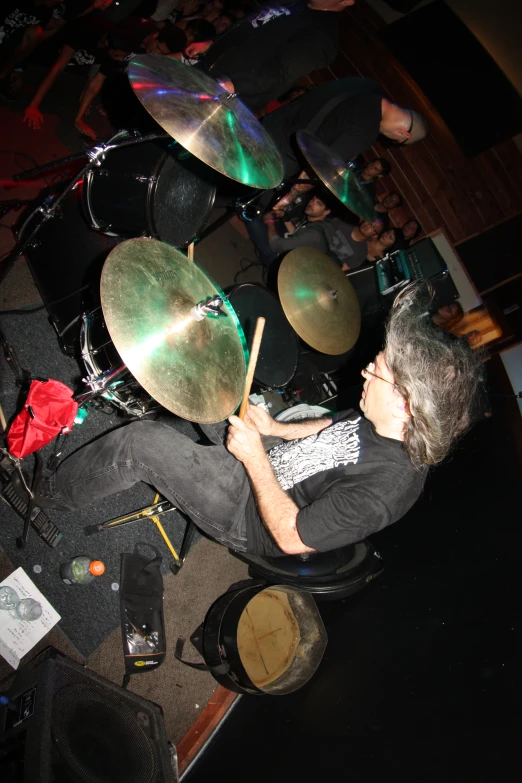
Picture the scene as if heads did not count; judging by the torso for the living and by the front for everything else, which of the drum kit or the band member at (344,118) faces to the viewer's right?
the band member

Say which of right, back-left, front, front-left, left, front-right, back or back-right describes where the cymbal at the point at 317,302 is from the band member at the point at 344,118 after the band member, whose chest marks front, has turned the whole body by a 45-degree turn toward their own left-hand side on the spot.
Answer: back

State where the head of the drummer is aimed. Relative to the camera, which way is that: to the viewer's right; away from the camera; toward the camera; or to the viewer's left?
to the viewer's left

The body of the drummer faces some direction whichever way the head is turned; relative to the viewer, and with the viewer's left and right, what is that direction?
facing to the left of the viewer

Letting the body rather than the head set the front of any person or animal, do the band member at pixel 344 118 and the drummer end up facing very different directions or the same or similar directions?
very different directions

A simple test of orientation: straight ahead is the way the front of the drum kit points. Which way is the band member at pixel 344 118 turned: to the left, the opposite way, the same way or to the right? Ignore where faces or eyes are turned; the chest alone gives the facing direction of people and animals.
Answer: the opposite way

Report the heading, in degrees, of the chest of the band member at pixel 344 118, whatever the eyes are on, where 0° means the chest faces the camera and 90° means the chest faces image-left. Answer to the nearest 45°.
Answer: approximately 270°
